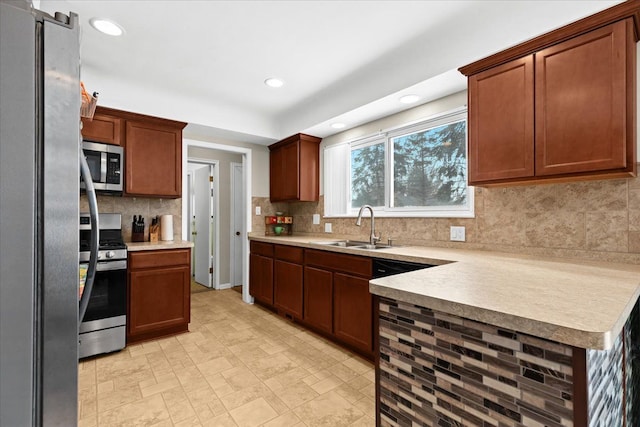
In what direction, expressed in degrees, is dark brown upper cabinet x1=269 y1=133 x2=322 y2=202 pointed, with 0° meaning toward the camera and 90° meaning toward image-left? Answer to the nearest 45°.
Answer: approximately 45°

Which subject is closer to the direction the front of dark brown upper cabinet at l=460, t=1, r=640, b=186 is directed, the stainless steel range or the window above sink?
the stainless steel range

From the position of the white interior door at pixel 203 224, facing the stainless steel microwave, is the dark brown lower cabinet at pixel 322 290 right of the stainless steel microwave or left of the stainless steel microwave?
left

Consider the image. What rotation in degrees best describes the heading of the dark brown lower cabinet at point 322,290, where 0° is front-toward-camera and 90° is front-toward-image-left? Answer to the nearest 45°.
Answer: approximately 45°

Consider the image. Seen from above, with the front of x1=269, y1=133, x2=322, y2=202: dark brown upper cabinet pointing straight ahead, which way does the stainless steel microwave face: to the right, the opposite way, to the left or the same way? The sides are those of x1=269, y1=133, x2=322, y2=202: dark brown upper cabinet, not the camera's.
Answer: to the left

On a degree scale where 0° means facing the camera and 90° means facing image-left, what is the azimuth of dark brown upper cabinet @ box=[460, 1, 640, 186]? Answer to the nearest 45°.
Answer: approximately 45°

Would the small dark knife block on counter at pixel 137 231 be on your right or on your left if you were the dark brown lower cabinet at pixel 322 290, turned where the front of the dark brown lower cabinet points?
on your right

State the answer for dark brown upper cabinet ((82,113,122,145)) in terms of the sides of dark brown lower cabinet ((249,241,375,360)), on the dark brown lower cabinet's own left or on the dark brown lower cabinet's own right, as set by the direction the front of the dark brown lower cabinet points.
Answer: on the dark brown lower cabinet's own right

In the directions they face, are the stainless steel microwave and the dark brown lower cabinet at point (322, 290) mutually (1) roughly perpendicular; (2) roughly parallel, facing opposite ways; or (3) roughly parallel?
roughly perpendicular
